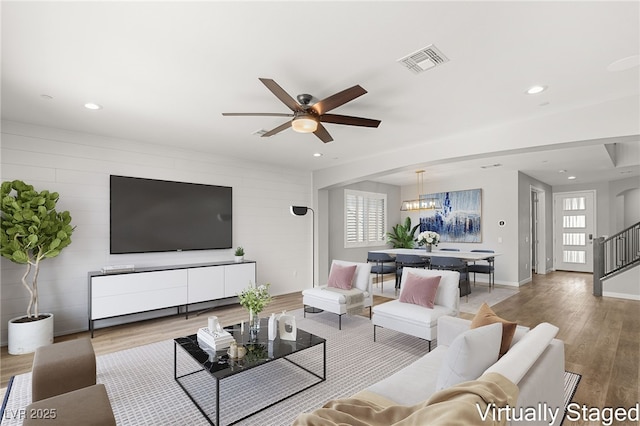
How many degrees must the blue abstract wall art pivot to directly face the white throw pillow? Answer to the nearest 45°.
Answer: approximately 45° to its left

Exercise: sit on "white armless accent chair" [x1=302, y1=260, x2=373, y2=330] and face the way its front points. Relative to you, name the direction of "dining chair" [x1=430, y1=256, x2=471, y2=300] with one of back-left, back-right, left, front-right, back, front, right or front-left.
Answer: back

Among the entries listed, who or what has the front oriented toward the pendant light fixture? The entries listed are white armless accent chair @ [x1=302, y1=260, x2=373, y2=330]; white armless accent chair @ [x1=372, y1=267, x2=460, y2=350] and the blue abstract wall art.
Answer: the blue abstract wall art

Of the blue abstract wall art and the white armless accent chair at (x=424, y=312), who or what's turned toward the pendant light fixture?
the blue abstract wall art

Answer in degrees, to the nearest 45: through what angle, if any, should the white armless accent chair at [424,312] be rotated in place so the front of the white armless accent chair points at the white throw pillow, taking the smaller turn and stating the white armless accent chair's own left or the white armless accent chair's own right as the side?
approximately 45° to the white armless accent chair's own left

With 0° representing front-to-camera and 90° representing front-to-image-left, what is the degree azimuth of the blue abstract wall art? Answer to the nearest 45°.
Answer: approximately 45°

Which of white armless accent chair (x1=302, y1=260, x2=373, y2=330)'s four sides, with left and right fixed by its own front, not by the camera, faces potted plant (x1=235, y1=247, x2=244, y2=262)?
right

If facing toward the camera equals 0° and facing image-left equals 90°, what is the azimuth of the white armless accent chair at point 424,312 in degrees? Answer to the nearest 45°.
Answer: approximately 45°

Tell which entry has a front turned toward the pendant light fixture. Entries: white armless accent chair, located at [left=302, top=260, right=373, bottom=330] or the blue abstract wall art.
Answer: the blue abstract wall art

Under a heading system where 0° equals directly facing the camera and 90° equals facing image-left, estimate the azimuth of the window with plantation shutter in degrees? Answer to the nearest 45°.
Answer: approximately 315°
